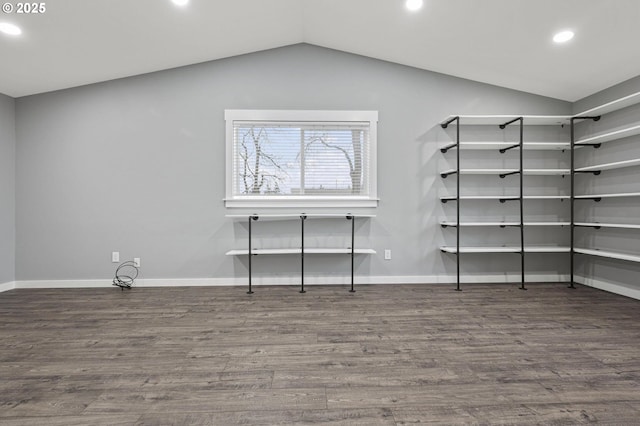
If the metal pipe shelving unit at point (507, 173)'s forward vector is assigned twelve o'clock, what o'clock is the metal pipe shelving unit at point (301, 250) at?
the metal pipe shelving unit at point (301, 250) is roughly at 2 o'clock from the metal pipe shelving unit at point (507, 173).

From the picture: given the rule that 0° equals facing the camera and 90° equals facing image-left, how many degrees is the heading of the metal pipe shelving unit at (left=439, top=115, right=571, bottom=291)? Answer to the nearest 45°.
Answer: approximately 0°

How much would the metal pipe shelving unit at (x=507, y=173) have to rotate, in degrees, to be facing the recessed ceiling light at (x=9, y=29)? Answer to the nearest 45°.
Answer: approximately 45° to its right

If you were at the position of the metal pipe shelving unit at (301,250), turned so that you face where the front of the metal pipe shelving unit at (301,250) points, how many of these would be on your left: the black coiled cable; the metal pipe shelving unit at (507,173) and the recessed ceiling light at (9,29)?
1

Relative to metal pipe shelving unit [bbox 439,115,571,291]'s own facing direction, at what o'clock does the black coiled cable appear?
The black coiled cable is roughly at 2 o'clock from the metal pipe shelving unit.

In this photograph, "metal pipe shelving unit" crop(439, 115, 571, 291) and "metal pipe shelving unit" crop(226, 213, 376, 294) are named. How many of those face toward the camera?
2

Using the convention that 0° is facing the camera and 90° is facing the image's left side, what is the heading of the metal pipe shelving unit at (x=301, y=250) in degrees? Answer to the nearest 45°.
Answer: approximately 0°
